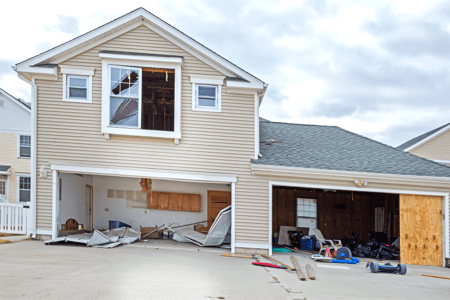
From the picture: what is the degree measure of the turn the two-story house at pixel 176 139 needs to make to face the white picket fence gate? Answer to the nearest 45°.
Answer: approximately 90° to its right

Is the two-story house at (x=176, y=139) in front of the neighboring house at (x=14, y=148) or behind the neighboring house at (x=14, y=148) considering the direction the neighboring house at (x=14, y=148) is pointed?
in front

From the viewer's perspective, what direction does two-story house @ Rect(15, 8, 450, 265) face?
toward the camera

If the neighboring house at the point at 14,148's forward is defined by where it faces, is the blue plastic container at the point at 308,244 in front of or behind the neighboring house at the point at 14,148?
in front

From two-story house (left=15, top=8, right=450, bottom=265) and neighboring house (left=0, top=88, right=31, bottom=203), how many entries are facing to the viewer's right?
0

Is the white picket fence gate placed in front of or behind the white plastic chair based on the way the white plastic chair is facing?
behind
